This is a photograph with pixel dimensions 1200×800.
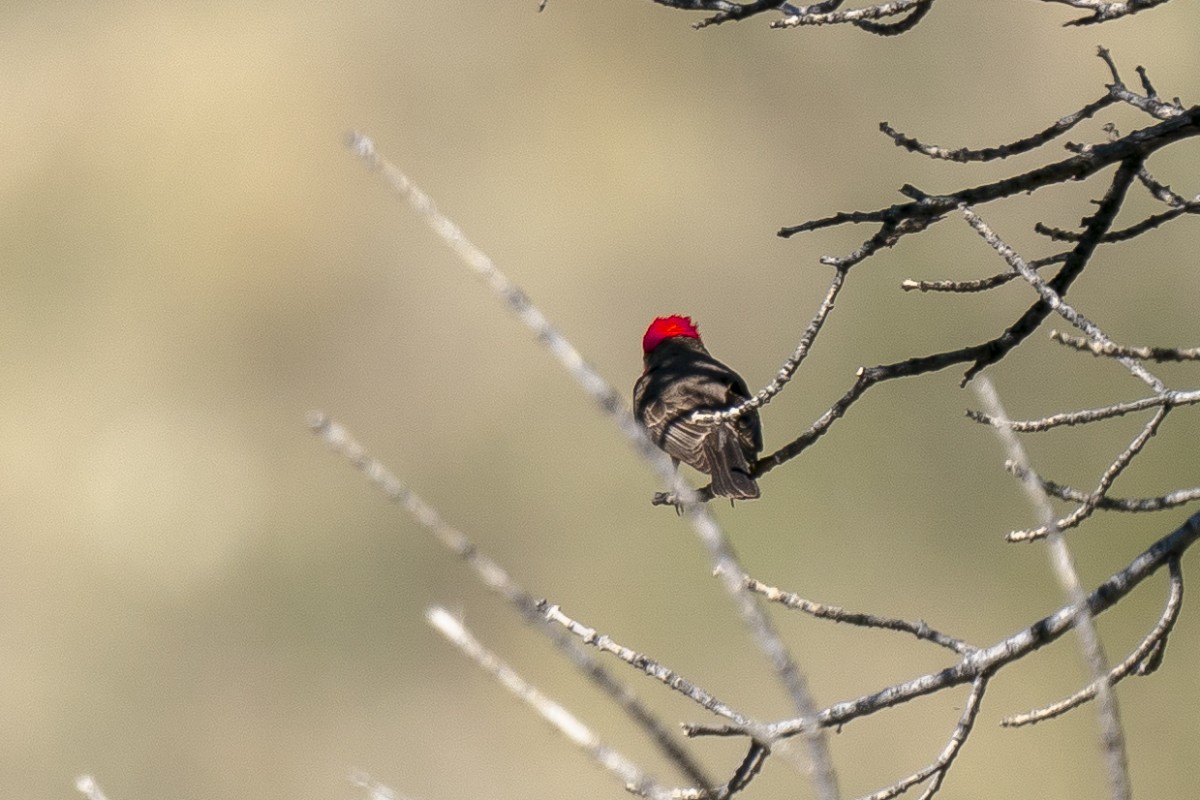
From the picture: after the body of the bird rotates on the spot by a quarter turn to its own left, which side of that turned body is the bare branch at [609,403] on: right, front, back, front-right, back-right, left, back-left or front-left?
front-left

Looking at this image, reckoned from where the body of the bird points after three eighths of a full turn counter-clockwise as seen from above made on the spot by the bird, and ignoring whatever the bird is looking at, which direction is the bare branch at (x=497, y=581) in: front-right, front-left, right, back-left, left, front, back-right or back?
front

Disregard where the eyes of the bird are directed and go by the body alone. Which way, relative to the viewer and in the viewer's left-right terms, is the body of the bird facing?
facing away from the viewer and to the left of the viewer

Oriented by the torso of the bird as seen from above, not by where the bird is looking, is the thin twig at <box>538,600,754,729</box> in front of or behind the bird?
behind

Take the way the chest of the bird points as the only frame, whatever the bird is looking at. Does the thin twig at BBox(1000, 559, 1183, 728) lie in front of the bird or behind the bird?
behind

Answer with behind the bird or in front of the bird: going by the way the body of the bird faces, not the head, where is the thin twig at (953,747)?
behind
